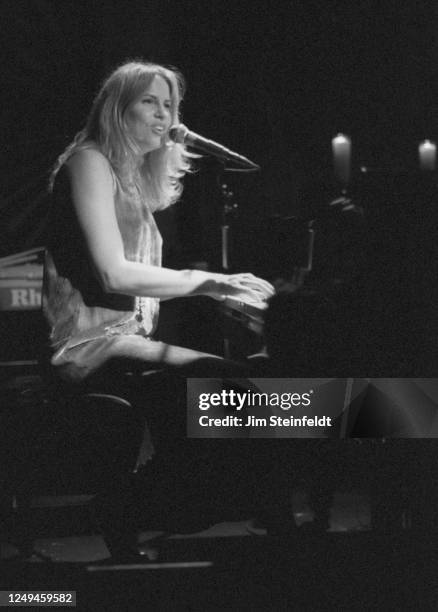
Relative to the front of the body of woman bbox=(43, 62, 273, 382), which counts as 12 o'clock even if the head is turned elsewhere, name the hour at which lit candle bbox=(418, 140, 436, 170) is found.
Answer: The lit candle is roughly at 12 o'clock from the woman.

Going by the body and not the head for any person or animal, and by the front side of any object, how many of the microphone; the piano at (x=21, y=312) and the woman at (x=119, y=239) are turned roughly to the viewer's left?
1

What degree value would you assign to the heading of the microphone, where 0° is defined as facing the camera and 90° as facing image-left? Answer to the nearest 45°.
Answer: approximately 90°

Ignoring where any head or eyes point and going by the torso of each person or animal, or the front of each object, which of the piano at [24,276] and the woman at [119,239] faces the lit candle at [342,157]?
the woman

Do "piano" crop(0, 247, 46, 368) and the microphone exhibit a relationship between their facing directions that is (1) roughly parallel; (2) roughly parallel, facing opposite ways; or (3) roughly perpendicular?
roughly perpendicular

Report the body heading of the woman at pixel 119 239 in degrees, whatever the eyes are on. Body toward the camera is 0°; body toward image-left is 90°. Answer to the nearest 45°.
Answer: approximately 270°
